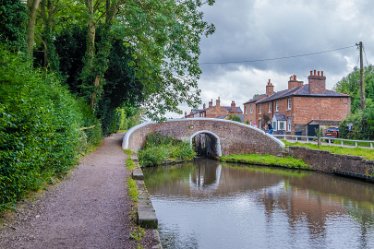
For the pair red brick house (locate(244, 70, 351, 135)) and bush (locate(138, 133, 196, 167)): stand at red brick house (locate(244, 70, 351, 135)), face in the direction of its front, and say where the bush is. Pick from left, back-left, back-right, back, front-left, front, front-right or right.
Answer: front

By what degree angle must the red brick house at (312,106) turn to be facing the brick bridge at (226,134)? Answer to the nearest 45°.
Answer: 0° — it already faces it

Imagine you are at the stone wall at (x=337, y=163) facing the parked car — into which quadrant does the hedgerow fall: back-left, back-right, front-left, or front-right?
back-left

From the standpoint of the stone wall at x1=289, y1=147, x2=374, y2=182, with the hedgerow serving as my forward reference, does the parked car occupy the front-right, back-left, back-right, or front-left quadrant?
back-right

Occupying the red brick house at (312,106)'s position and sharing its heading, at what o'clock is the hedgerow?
The hedgerow is roughly at 11 o'clock from the red brick house.

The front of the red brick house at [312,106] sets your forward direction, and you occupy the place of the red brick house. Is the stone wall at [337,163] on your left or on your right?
on your left

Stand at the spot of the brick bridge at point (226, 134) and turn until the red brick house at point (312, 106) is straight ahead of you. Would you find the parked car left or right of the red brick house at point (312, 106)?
right

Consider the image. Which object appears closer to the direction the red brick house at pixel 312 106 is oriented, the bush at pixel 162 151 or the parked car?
the bush

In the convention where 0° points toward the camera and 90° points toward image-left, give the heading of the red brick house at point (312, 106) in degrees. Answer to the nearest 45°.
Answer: approximately 45°

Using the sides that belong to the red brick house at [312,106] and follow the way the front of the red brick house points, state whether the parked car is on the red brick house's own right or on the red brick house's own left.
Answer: on the red brick house's own left

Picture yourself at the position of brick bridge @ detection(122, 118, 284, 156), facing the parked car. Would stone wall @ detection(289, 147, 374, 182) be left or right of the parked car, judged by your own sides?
right
